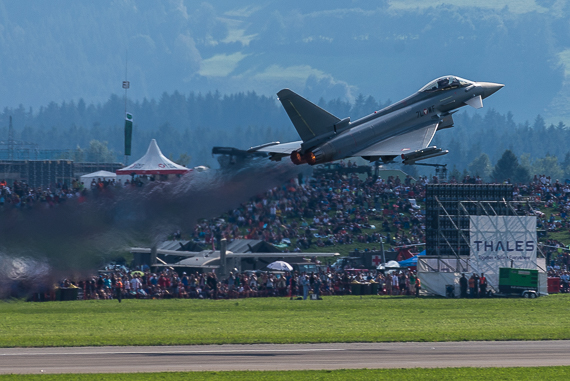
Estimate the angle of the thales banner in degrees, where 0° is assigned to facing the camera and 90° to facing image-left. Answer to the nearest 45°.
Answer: approximately 0°

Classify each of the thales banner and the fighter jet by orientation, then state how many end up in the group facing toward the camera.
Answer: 1

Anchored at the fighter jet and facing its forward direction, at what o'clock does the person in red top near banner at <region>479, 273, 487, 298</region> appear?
The person in red top near banner is roughly at 11 o'clock from the fighter jet.

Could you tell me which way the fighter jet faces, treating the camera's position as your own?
facing away from the viewer and to the right of the viewer

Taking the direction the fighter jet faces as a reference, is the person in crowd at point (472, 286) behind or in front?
in front

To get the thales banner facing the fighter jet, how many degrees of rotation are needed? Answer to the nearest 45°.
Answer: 0° — it already faces it
